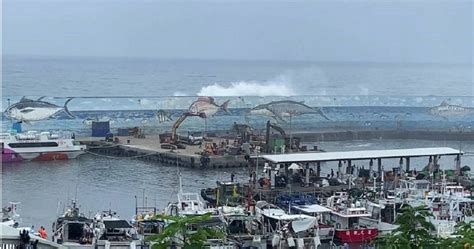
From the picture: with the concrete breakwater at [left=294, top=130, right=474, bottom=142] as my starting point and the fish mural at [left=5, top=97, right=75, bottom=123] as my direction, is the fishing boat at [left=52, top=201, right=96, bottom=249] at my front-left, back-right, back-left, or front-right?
front-left

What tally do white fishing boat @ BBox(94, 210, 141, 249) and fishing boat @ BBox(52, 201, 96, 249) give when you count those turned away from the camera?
2

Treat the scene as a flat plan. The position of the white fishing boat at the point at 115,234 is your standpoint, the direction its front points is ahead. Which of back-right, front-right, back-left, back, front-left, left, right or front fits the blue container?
front

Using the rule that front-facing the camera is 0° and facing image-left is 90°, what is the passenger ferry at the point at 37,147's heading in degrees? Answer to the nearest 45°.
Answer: approximately 270°

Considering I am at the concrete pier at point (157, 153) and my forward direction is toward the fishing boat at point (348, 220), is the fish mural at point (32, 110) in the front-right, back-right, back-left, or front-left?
back-right

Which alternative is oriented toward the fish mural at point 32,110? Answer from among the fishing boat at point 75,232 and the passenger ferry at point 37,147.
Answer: the fishing boat at point 75,232

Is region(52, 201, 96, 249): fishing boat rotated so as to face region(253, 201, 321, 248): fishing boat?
no

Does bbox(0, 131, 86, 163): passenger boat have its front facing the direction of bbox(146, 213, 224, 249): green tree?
no

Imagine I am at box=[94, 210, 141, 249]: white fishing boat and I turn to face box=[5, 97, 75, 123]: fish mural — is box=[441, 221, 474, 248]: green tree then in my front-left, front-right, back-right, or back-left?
back-right

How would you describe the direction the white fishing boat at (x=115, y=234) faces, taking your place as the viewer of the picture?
facing away from the viewer
